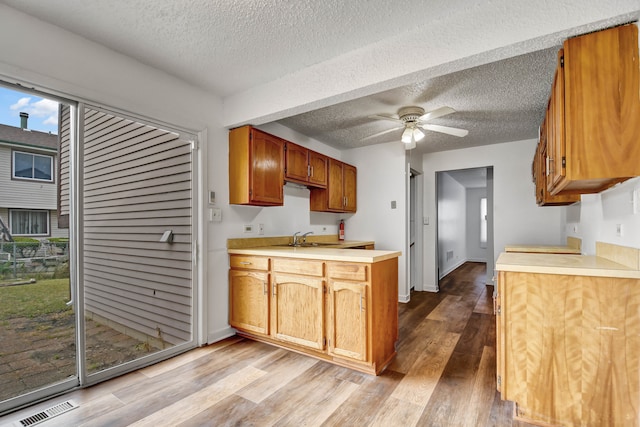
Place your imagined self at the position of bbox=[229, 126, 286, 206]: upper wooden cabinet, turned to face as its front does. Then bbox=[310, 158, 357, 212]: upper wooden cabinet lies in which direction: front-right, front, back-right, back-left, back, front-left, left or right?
left

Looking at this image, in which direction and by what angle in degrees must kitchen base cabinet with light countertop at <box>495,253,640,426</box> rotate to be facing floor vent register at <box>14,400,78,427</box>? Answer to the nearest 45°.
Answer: approximately 45° to its left

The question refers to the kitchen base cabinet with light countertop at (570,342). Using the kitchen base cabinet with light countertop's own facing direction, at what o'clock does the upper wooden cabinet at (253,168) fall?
The upper wooden cabinet is roughly at 12 o'clock from the kitchen base cabinet with light countertop.

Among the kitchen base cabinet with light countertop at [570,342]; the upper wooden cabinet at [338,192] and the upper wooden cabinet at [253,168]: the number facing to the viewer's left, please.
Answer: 1

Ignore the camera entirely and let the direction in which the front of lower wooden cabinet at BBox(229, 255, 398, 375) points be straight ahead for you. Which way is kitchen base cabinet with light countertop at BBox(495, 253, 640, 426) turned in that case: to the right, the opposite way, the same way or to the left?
to the right

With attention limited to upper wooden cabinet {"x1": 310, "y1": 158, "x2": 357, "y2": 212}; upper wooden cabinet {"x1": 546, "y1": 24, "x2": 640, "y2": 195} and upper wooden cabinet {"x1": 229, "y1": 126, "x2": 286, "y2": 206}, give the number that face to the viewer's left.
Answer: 1

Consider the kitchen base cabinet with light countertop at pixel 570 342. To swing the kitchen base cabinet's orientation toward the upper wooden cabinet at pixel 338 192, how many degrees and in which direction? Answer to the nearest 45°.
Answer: approximately 45° to its right

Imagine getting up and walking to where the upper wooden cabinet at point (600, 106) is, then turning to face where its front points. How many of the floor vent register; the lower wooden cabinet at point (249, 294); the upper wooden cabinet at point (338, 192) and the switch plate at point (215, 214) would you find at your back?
0

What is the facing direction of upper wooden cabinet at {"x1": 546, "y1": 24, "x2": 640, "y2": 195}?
to the viewer's left

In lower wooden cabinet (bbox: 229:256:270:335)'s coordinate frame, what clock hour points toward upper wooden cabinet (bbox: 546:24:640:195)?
The upper wooden cabinet is roughly at 9 o'clock from the lower wooden cabinet.

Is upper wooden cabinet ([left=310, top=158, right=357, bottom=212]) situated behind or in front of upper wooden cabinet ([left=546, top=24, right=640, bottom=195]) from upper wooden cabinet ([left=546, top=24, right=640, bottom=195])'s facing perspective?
in front

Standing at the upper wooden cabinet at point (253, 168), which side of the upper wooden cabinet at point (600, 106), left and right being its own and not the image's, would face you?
front

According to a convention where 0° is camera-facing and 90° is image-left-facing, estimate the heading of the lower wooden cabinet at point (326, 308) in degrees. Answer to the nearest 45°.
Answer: approximately 45°

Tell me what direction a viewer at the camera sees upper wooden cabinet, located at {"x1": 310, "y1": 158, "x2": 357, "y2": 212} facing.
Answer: facing the viewer and to the right of the viewer

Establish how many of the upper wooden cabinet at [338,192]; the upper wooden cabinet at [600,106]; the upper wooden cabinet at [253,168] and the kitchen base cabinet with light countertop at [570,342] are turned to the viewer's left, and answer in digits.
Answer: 2

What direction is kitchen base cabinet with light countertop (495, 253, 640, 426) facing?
to the viewer's left
